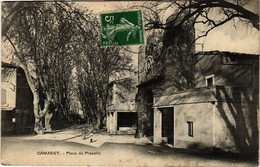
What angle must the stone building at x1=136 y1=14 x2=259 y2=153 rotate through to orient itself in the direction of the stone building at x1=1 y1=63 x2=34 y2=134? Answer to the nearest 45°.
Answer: approximately 45° to its right

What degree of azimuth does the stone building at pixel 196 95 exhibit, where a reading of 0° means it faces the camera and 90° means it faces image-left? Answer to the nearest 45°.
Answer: approximately 45°
